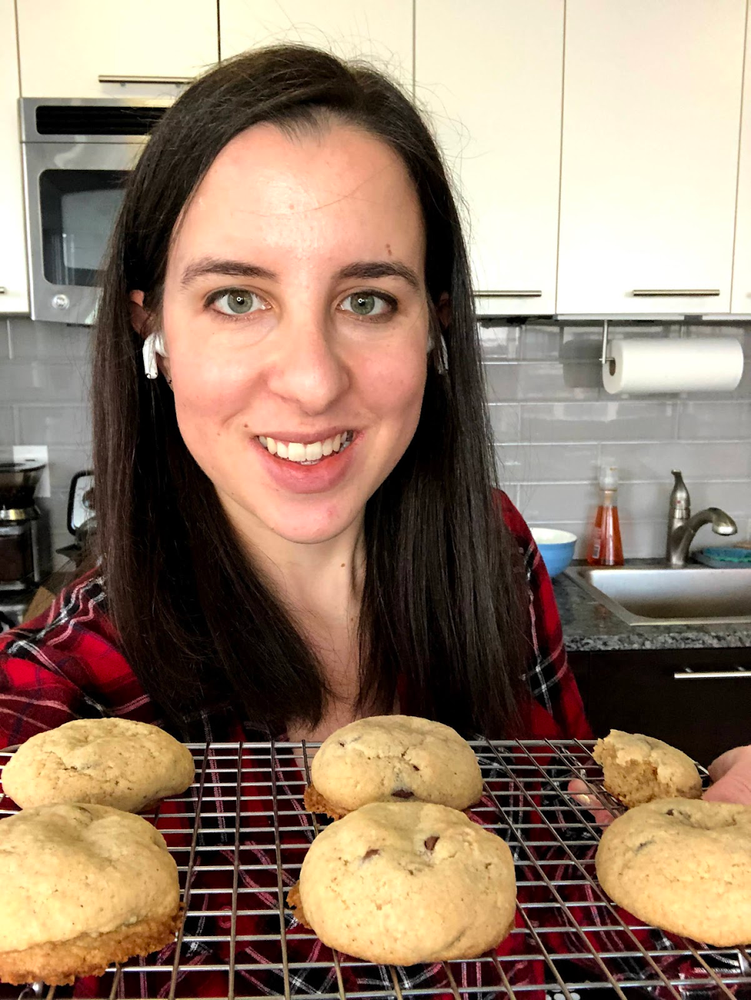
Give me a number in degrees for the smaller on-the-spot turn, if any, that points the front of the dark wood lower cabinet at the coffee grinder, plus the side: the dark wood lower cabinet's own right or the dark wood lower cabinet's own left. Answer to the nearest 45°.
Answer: approximately 90° to the dark wood lower cabinet's own right

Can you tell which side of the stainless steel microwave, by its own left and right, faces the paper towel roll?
left

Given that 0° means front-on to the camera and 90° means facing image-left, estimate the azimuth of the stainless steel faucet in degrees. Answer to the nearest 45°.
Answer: approximately 315°

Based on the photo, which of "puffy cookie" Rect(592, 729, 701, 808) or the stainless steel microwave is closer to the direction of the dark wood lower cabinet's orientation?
the puffy cookie

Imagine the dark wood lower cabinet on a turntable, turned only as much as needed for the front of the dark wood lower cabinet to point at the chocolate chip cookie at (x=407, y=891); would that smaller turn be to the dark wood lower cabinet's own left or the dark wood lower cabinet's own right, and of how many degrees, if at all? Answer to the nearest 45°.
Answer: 0° — it already faces it

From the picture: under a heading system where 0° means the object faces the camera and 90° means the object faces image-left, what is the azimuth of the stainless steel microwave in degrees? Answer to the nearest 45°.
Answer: approximately 0°

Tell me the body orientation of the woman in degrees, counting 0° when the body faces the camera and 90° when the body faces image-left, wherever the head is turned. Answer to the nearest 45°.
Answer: approximately 0°

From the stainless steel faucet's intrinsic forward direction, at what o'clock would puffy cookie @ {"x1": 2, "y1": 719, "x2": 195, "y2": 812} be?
The puffy cookie is roughly at 2 o'clock from the stainless steel faucet.

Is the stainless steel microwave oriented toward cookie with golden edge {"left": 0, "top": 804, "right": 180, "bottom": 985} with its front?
yes
